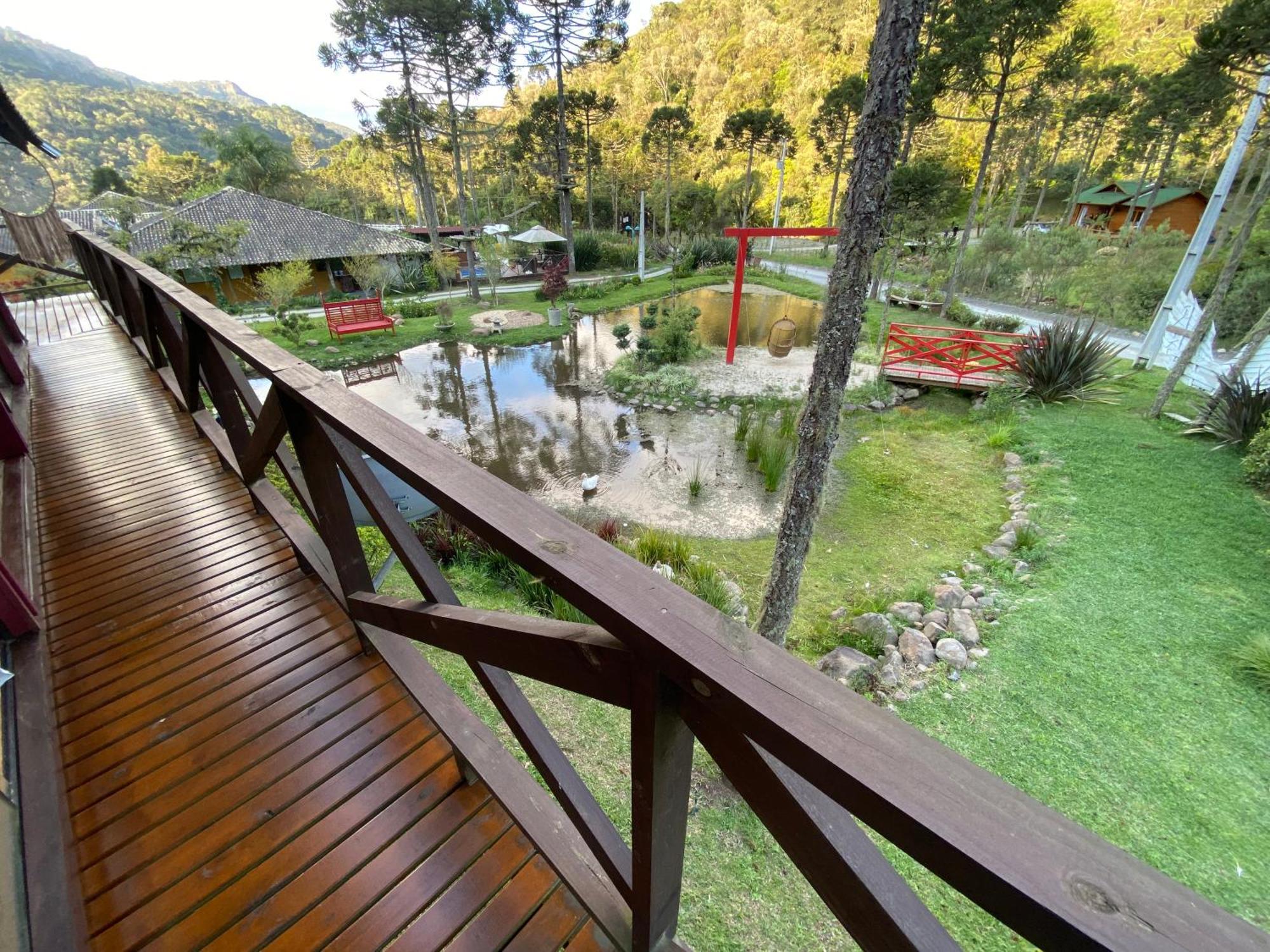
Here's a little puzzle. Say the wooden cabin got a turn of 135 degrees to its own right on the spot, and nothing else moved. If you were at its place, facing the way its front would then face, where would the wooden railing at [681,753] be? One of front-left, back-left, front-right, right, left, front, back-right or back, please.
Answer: back

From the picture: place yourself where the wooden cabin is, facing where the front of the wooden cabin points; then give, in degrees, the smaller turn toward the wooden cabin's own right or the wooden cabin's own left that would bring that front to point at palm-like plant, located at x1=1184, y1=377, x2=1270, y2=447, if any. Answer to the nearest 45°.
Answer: approximately 45° to the wooden cabin's own left

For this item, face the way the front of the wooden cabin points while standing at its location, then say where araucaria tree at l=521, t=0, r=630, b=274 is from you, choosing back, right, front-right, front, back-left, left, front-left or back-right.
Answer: front

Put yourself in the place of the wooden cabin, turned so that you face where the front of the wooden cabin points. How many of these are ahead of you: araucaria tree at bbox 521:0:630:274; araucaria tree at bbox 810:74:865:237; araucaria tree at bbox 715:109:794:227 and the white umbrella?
4

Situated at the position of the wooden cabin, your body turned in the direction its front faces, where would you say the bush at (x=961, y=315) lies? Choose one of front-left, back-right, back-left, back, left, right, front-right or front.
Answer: front-left

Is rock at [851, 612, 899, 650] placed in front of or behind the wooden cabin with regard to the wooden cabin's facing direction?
in front

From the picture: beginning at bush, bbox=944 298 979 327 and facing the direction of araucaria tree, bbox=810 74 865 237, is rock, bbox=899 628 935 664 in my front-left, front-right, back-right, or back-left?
back-left

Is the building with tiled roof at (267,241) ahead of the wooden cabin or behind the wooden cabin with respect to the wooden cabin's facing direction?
ahead

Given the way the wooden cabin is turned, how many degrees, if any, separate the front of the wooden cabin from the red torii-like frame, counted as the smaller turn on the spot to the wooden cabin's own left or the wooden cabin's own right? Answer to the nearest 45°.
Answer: approximately 45° to the wooden cabin's own left

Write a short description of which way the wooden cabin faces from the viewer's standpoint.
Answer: facing the viewer and to the left of the viewer

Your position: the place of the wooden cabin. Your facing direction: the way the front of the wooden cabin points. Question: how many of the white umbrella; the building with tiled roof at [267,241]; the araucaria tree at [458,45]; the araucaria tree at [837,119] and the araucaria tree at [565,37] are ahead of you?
5

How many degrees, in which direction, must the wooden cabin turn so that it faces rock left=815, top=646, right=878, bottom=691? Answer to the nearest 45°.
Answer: approximately 45° to its left

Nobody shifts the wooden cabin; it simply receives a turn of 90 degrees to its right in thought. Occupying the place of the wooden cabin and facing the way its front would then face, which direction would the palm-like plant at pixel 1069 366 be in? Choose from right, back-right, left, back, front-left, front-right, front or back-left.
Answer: back-left

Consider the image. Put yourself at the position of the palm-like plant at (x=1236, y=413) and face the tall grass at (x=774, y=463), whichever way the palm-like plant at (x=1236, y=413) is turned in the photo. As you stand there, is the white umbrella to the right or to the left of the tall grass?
right

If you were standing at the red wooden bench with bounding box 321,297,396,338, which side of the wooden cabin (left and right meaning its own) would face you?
front

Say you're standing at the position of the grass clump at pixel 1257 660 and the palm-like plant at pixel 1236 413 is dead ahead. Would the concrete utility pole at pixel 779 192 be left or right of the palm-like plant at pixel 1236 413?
left

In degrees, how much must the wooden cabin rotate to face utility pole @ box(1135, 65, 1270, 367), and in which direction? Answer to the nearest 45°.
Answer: approximately 45° to its left

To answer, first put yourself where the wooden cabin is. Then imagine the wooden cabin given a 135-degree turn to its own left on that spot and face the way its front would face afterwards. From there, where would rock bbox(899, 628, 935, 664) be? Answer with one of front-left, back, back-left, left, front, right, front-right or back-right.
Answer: right
